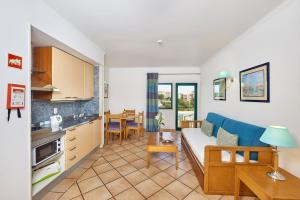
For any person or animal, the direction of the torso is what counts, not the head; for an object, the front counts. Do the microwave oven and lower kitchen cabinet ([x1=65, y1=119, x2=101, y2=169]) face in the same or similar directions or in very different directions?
same or similar directions

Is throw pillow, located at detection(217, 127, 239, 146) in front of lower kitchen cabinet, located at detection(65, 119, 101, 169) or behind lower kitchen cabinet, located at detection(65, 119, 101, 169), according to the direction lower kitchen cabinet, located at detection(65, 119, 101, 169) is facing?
in front

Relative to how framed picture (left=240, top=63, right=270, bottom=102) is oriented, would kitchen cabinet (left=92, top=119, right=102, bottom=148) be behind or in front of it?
in front

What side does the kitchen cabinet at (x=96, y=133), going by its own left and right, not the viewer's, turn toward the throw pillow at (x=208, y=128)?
front

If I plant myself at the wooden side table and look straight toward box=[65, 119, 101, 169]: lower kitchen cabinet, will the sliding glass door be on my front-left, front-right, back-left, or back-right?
front-right

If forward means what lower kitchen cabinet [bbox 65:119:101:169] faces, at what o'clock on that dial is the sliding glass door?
The sliding glass door is roughly at 10 o'clock from the lower kitchen cabinet.

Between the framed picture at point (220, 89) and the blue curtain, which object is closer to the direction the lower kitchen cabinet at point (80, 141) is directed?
the framed picture

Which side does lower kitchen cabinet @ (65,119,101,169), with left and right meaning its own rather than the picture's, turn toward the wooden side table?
front

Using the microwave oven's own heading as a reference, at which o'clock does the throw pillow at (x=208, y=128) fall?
The throw pillow is roughly at 11 o'clock from the microwave oven.

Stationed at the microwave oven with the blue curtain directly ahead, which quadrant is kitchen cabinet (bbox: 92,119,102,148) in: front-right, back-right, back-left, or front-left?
front-left

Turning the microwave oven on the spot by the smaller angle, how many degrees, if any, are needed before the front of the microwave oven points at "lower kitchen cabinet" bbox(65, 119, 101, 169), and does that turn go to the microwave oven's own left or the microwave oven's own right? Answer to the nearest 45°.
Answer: approximately 90° to the microwave oven's own left

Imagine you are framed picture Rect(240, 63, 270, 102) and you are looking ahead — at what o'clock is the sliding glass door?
The sliding glass door is roughly at 3 o'clock from the framed picture.

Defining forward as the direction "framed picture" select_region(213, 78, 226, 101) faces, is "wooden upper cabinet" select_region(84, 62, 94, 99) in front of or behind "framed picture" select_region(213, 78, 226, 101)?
in front

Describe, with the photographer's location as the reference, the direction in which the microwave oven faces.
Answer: facing the viewer and to the right of the viewer

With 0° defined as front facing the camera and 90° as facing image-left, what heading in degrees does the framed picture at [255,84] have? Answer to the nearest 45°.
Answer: approximately 45°

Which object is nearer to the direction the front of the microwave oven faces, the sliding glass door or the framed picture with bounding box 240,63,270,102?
the framed picture

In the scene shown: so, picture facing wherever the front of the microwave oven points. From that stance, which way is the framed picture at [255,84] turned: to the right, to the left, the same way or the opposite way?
the opposite way

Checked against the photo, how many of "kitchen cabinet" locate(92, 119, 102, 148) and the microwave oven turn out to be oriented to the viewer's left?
0

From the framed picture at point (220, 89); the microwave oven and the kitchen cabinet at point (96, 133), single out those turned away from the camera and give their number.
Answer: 0

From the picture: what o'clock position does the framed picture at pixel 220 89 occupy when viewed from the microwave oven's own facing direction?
The framed picture is roughly at 11 o'clock from the microwave oven.

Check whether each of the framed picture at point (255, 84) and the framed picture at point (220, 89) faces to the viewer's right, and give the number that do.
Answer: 0

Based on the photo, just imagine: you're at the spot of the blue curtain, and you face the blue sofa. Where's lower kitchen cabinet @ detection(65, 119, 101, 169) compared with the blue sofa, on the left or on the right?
right
